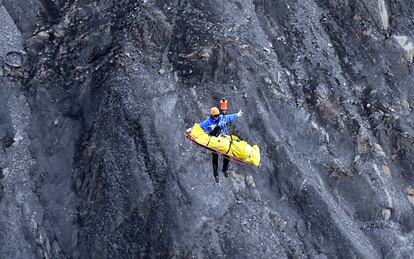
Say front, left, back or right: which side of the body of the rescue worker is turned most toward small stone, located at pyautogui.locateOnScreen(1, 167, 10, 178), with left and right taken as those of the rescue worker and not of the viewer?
right

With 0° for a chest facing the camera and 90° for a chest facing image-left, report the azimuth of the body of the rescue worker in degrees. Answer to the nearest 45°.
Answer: approximately 0°

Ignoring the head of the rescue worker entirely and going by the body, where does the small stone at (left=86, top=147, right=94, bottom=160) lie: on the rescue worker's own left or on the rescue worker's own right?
on the rescue worker's own right

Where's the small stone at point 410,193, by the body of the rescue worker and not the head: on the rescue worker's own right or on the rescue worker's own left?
on the rescue worker's own left

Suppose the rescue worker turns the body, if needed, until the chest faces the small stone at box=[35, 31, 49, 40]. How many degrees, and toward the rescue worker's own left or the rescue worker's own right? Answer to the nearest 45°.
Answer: approximately 135° to the rescue worker's own right
